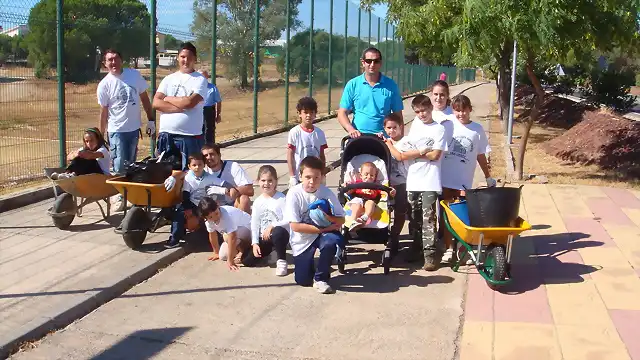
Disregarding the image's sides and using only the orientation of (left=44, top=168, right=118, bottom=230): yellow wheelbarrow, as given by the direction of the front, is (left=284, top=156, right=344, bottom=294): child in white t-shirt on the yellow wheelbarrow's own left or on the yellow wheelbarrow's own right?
on the yellow wheelbarrow's own left

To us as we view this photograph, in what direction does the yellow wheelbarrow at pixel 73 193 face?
facing the viewer and to the left of the viewer

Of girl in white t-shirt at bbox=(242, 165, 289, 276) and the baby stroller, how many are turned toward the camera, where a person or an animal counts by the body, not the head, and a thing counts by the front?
2

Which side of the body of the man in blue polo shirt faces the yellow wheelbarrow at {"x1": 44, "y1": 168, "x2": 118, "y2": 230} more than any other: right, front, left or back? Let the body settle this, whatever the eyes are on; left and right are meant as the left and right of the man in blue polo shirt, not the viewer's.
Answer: right

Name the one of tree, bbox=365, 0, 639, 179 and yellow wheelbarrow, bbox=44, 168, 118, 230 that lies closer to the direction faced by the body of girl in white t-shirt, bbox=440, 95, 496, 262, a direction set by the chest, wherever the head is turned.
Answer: the yellow wheelbarrow

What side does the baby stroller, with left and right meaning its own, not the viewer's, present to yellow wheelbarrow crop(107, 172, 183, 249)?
right

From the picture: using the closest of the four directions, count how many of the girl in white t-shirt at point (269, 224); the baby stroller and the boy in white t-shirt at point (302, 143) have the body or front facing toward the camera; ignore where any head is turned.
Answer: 3

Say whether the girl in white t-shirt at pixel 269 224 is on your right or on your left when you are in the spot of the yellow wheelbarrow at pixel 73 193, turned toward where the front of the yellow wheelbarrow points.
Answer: on your left

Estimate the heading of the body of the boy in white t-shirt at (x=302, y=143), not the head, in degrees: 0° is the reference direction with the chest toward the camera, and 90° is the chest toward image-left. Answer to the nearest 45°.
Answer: approximately 0°
